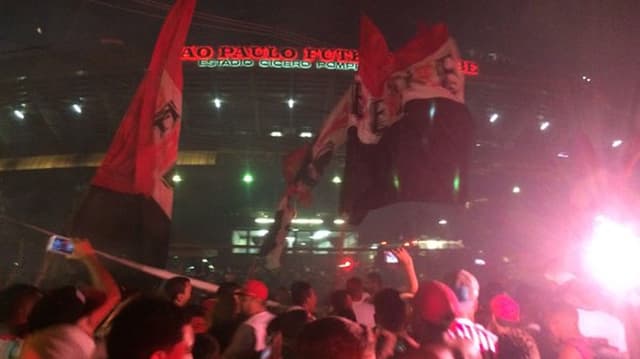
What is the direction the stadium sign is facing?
toward the camera
